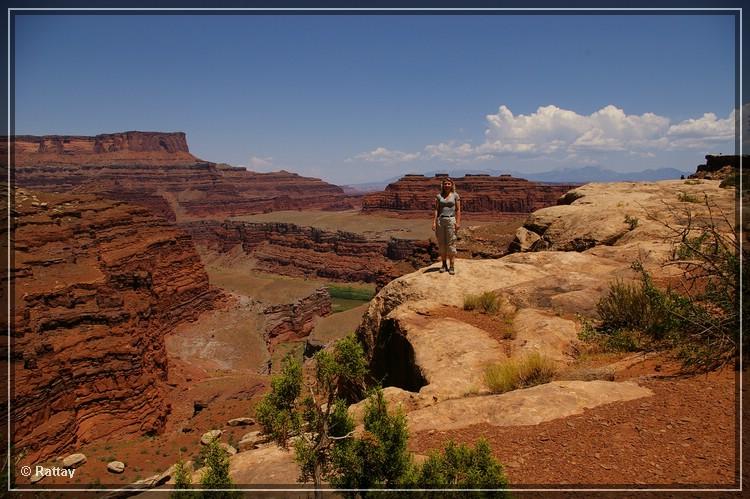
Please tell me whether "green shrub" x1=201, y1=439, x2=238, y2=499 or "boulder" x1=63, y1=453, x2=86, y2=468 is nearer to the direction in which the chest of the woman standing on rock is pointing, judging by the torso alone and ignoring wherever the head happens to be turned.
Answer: the green shrub

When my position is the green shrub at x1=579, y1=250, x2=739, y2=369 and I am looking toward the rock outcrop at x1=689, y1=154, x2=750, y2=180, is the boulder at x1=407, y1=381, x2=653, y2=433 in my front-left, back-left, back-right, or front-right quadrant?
back-left

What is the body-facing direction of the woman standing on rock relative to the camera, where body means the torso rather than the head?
toward the camera

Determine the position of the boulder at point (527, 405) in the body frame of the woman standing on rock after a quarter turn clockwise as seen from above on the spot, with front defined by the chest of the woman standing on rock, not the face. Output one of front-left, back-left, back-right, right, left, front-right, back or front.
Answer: left

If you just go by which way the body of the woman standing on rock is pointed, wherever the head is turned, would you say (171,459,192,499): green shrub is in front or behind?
in front

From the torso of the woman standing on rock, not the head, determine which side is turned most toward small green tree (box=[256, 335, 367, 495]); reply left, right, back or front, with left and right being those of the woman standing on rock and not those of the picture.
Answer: front
